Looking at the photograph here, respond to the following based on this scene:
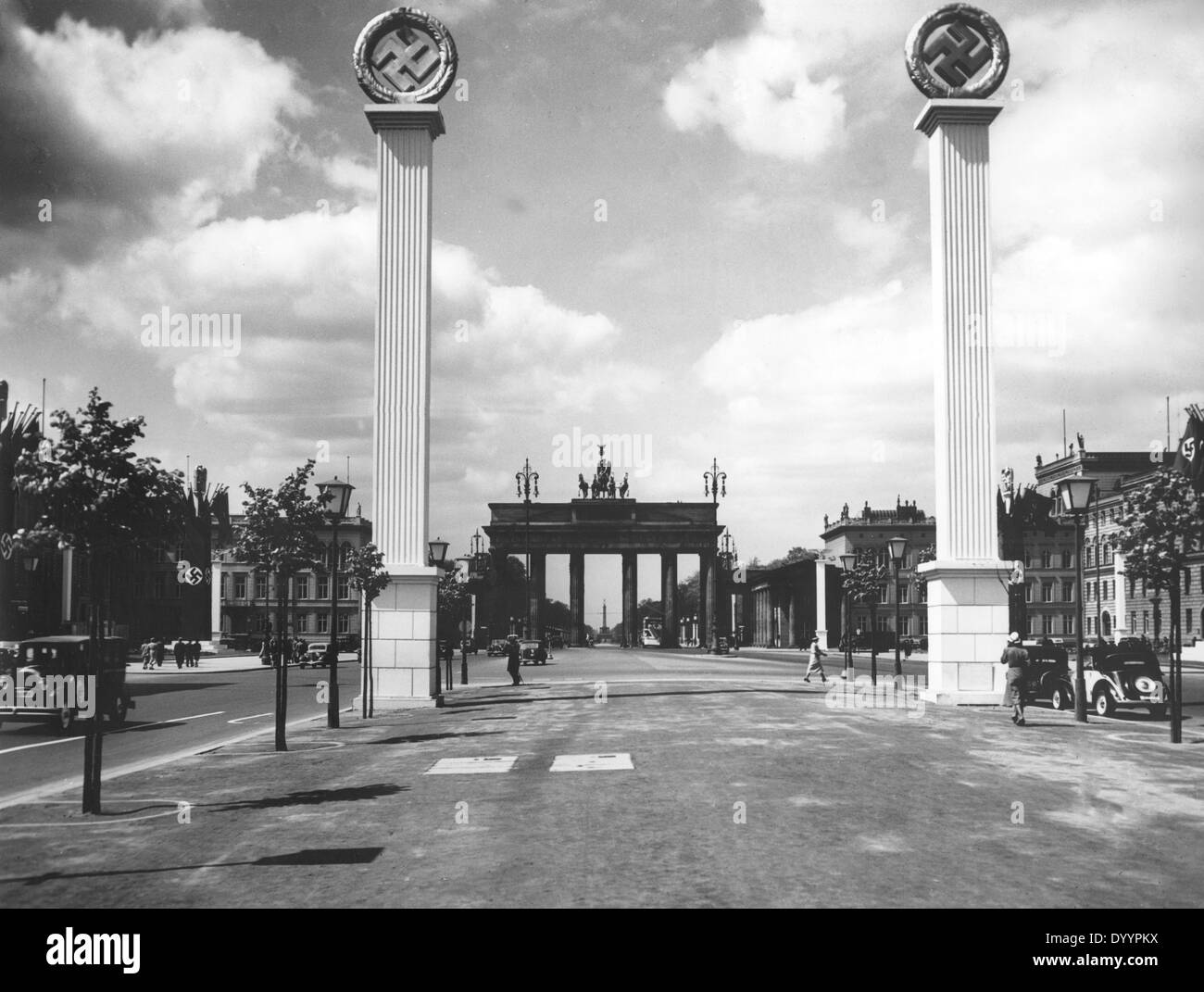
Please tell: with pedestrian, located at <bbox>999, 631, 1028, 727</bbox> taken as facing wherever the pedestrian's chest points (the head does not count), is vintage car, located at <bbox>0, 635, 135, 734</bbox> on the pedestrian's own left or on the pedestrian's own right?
on the pedestrian's own left

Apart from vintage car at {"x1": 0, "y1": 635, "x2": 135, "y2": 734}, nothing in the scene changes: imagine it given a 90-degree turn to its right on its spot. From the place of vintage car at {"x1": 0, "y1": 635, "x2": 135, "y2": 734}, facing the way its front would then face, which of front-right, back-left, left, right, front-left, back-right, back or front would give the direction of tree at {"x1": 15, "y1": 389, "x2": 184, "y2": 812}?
back-left

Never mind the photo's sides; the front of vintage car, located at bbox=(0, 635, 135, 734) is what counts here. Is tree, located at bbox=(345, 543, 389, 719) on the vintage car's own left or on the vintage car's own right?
on the vintage car's own left

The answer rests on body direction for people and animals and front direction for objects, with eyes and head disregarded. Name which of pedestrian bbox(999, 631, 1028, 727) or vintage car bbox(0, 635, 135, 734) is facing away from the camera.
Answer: the pedestrian

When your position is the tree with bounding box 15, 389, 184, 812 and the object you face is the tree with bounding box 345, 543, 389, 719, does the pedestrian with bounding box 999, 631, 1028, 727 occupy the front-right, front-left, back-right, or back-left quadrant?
front-right

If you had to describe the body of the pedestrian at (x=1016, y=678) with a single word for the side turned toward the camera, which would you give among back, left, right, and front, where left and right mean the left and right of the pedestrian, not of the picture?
back

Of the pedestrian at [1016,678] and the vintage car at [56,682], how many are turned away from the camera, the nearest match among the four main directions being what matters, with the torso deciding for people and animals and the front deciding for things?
1
